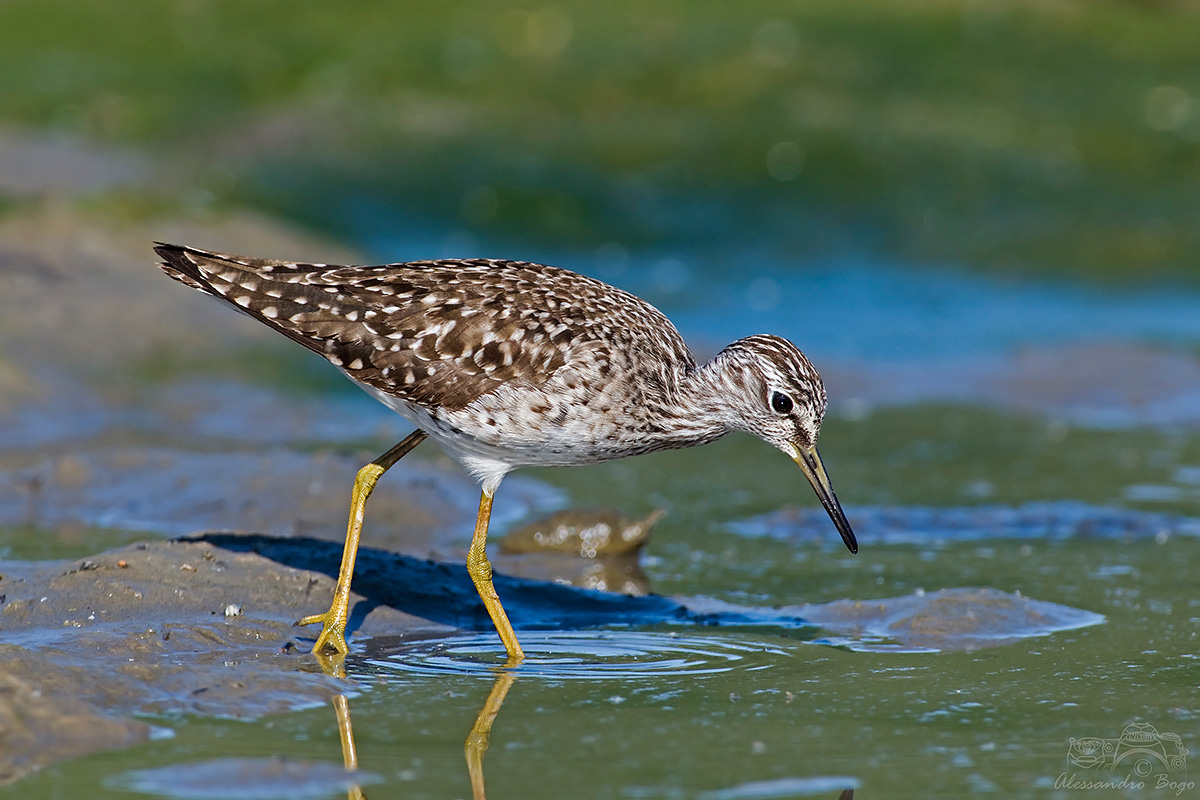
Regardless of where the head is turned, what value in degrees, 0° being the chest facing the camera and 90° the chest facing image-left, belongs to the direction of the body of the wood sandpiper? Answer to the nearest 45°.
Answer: approximately 270°

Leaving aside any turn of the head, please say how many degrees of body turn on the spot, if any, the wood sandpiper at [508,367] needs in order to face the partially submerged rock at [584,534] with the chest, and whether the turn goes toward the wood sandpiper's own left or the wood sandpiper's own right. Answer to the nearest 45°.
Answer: approximately 90° to the wood sandpiper's own left
